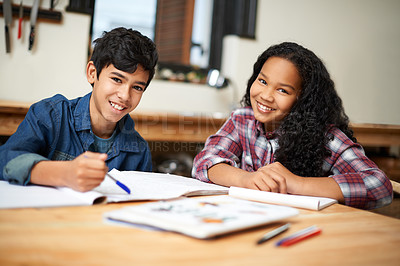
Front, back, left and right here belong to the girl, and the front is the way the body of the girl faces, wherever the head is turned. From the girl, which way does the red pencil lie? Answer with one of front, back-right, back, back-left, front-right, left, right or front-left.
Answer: front-left

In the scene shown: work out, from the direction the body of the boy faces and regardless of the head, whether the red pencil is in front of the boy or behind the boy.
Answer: in front

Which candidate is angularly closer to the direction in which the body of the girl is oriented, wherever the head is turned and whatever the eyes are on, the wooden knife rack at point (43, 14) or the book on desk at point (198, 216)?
the book on desk

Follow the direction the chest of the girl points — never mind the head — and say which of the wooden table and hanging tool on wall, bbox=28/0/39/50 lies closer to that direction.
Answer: the wooden table

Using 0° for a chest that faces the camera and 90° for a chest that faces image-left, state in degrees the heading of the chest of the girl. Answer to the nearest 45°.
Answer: approximately 45°

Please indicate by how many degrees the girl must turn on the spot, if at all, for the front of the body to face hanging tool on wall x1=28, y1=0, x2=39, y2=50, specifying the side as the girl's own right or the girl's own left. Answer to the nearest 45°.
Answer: approximately 90° to the girl's own right

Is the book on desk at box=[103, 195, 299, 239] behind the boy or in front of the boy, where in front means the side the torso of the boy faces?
in front
